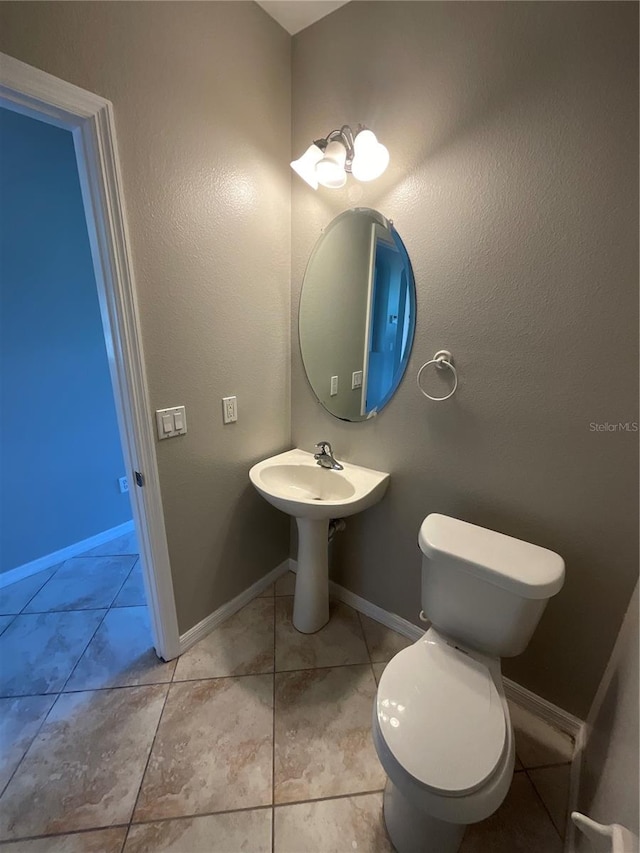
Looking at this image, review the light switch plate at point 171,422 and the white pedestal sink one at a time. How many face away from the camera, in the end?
0

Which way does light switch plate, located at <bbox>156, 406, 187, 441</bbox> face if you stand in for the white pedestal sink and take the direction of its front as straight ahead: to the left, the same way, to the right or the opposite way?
to the left

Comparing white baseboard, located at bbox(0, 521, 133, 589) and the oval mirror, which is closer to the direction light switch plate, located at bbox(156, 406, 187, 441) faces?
the oval mirror

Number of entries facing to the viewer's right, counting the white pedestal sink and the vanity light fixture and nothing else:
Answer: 0

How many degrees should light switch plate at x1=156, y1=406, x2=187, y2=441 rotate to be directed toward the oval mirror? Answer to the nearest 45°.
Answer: approximately 45° to its left

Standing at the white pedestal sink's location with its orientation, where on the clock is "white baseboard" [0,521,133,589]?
The white baseboard is roughly at 2 o'clock from the white pedestal sink.

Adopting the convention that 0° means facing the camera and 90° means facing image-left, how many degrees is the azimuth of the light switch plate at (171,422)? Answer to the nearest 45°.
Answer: approximately 315°

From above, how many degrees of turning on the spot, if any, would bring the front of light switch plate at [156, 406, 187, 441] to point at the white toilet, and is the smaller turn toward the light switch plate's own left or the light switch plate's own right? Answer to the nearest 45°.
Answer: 0° — it already faces it

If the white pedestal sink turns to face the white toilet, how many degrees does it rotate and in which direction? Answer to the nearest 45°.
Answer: approximately 90° to its left
